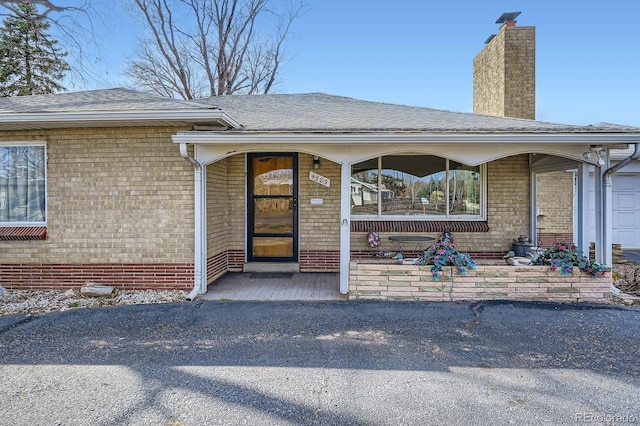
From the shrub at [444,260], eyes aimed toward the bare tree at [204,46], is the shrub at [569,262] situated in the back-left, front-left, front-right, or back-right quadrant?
back-right

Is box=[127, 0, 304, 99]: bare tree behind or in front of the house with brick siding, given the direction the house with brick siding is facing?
behind

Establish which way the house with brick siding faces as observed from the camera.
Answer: facing the viewer
